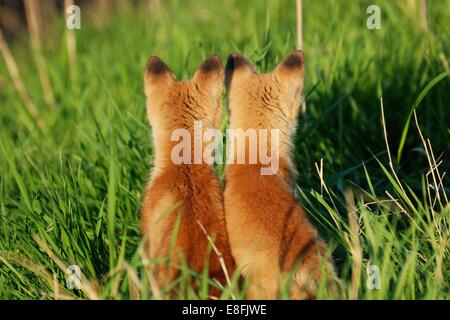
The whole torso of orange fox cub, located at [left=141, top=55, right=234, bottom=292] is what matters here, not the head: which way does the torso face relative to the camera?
away from the camera

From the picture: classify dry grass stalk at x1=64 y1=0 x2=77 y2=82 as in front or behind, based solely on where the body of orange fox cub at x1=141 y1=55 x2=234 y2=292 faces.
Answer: in front
